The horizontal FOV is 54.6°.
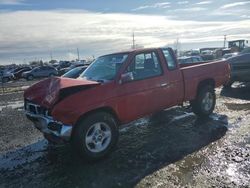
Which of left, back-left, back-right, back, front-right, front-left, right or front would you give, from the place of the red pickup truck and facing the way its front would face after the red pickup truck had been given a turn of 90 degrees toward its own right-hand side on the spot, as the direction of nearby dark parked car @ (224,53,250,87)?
right

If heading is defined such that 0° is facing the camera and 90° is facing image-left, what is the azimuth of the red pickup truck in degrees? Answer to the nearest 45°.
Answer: approximately 45°

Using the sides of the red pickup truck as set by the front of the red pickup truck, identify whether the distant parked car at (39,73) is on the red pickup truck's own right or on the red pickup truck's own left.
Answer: on the red pickup truck's own right
